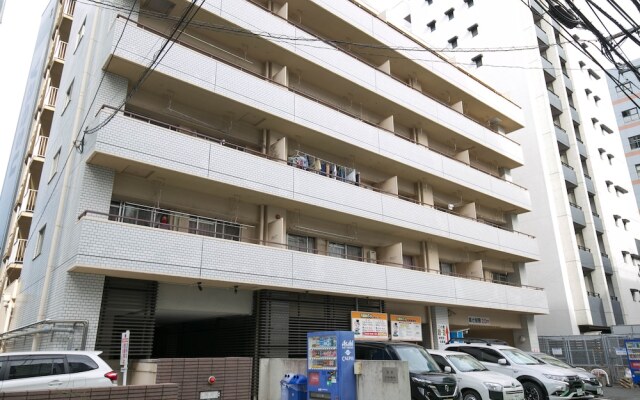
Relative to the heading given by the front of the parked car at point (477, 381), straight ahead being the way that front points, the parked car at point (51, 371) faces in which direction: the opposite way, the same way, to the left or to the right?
to the right

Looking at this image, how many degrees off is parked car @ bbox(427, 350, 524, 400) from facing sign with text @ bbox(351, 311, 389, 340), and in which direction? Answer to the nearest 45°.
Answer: approximately 180°

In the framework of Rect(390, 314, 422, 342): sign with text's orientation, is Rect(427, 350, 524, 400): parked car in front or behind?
in front

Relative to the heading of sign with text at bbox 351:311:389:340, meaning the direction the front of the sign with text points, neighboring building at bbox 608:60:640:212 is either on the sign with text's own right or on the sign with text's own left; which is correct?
on the sign with text's own left

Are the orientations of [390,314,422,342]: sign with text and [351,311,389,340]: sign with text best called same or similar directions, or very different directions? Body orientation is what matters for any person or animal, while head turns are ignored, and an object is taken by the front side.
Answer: same or similar directions

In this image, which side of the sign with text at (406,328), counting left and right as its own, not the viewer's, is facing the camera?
front

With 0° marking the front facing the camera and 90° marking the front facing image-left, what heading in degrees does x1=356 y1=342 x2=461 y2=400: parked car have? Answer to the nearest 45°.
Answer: approximately 315°

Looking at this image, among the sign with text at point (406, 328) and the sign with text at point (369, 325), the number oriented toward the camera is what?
2

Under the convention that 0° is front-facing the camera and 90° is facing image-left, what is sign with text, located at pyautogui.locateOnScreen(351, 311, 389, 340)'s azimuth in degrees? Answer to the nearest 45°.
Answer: approximately 0°

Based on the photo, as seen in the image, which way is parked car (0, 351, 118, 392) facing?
to the viewer's left

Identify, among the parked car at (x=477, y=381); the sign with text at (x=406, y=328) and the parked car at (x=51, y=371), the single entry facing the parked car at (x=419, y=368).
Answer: the sign with text
